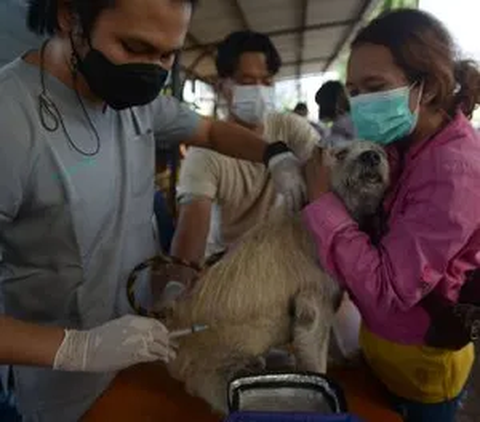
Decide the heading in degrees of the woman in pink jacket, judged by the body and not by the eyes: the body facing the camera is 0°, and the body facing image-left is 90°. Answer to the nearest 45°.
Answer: approximately 90°

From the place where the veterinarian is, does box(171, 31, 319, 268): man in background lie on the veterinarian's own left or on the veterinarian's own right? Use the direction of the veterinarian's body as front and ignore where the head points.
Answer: on the veterinarian's own left

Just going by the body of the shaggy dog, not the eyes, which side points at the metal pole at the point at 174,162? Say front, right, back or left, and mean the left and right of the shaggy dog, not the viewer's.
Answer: left

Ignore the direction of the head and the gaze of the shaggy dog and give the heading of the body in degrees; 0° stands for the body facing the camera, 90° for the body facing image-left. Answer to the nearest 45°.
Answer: approximately 270°

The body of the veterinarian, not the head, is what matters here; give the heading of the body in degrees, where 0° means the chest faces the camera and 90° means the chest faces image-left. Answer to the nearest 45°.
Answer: approximately 315°

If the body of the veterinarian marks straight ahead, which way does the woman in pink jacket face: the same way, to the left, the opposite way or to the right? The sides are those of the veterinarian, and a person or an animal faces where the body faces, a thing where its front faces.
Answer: the opposite way
